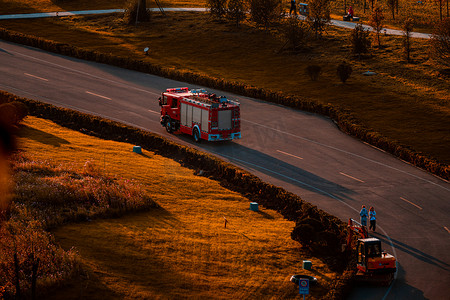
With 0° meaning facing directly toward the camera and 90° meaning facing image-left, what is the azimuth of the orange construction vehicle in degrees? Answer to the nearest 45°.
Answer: approximately 135°

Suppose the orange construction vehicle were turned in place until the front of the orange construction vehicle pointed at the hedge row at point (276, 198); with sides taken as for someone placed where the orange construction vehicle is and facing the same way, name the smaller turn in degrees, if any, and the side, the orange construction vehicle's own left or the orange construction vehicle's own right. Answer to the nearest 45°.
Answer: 0° — it already faces it

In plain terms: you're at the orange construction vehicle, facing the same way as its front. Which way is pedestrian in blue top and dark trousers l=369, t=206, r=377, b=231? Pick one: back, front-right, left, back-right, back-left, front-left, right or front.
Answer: front-right
